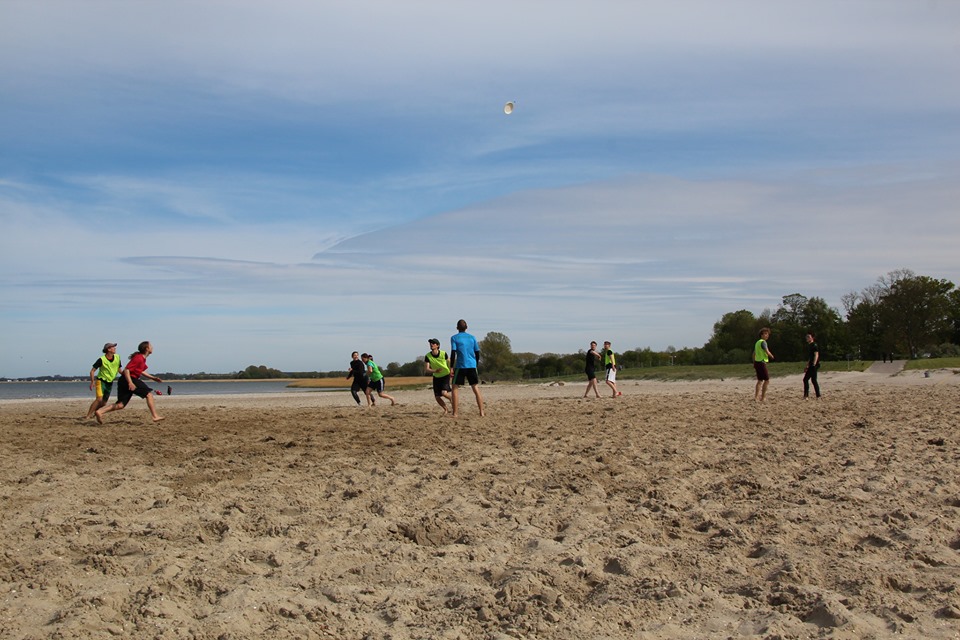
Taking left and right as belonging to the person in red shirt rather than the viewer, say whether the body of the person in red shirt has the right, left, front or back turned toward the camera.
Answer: right

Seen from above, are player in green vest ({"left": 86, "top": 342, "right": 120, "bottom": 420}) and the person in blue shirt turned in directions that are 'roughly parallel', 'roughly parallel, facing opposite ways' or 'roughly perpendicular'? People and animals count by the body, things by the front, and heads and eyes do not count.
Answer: roughly perpendicular

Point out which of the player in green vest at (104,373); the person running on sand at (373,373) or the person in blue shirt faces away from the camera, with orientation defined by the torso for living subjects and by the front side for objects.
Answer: the person in blue shirt

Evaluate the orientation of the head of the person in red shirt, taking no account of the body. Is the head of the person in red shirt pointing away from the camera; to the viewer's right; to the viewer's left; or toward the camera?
to the viewer's right

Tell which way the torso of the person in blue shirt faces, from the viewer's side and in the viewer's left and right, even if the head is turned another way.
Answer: facing away from the viewer

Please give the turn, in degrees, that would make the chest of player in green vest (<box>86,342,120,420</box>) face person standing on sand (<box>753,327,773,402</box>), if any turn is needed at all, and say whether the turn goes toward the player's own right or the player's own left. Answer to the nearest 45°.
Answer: approximately 45° to the player's own left

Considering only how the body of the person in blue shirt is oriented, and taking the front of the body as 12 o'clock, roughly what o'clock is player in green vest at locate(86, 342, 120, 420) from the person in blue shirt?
The player in green vest is roughly at 9 o'clock from the person in blue shirt.

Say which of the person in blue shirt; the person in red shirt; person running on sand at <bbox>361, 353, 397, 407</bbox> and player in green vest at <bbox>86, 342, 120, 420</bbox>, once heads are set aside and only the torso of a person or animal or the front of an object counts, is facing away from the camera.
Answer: the person in blue shirt

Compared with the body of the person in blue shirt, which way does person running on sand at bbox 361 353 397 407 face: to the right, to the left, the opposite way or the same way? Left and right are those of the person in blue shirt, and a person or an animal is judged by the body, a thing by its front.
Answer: to the left

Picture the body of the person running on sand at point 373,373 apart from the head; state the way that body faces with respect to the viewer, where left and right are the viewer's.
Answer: facing to the left of the viewer
